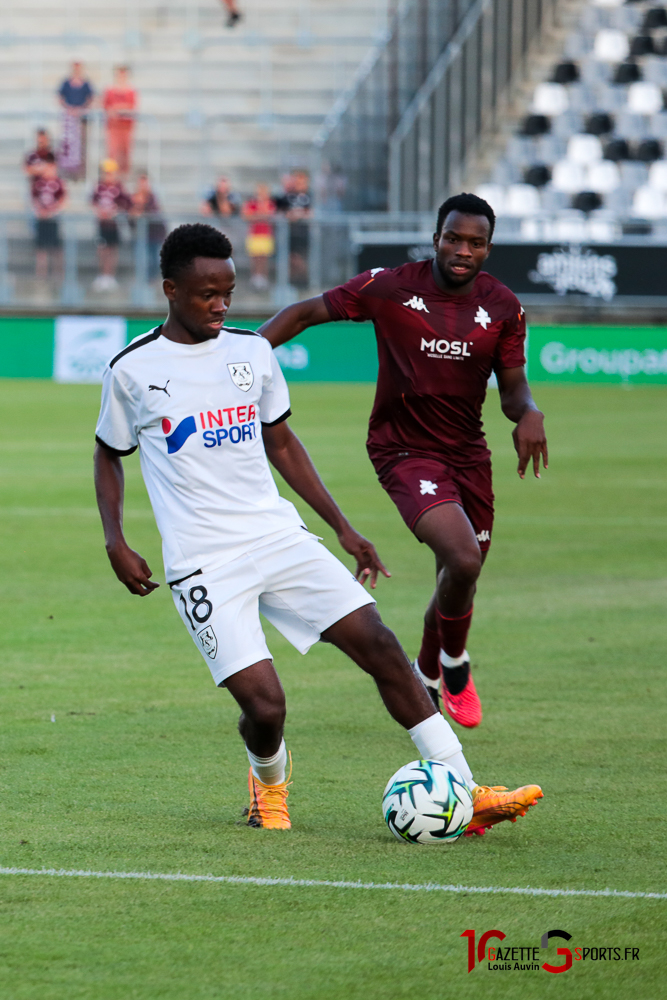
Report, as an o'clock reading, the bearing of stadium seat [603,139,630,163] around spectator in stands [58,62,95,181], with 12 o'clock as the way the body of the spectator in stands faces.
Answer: The stadium seat is roughly at 9 o'clock from the spectator in stands.

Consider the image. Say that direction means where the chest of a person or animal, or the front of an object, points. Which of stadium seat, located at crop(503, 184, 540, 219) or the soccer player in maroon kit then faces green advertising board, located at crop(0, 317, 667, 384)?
the stadium seat

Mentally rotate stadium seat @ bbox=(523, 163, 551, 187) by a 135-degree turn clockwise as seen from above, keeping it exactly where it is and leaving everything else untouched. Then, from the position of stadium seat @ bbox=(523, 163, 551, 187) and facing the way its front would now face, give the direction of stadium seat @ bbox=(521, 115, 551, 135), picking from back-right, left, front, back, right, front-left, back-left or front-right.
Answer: front

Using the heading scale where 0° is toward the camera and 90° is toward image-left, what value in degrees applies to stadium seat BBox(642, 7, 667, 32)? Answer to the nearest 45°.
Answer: approximately 45°

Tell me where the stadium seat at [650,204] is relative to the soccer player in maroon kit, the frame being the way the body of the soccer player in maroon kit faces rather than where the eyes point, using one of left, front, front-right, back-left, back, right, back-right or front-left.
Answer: back

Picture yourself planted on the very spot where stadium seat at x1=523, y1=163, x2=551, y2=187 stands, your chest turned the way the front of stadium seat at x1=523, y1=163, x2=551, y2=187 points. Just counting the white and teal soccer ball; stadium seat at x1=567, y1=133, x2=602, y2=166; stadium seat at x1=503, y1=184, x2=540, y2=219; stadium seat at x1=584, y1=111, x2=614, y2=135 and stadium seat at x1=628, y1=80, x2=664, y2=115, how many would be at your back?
3

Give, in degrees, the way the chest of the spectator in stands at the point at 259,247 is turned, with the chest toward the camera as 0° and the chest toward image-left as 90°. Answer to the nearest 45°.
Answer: approximately 0°

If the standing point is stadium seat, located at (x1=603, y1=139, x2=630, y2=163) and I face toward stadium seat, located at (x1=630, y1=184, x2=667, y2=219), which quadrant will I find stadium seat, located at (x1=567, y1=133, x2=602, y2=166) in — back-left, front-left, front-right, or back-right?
back-right
